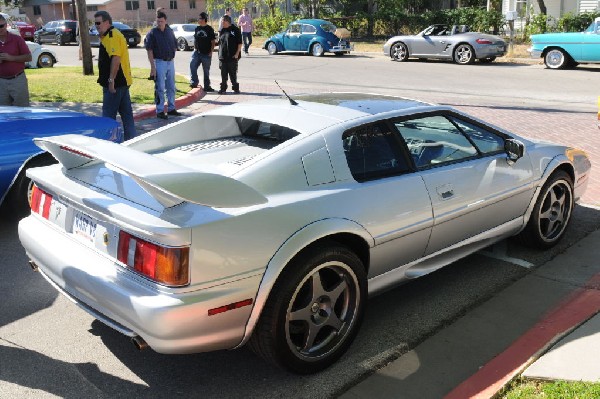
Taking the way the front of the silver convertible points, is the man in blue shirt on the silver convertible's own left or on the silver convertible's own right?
on the silver convertible's own left

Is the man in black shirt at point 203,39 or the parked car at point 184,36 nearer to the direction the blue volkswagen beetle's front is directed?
the parked car

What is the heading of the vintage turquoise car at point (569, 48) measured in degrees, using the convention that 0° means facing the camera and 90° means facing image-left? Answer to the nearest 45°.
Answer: approximately 90°

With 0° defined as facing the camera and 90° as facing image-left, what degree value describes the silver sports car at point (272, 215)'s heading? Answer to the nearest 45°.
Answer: approximately 225°

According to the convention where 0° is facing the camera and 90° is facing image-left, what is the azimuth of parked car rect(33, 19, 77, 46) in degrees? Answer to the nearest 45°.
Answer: approximately 135°

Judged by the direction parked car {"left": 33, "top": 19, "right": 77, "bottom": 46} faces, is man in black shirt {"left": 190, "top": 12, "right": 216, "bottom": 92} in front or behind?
behind

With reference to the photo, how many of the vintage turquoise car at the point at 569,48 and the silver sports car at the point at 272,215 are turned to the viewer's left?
1

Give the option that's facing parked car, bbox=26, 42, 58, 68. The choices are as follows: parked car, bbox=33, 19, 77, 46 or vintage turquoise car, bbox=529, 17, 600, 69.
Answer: the vintage turquoise car
